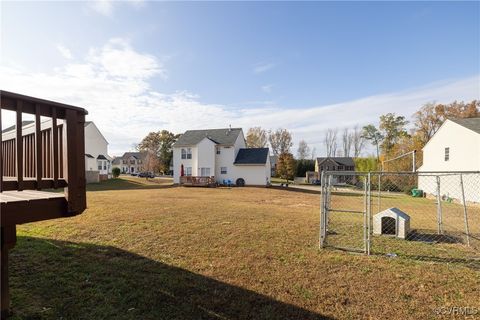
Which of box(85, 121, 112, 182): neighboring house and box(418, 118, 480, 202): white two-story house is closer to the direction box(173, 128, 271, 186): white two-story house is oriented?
the neighboring house

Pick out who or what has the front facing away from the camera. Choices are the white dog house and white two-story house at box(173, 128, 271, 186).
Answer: the white two-story house

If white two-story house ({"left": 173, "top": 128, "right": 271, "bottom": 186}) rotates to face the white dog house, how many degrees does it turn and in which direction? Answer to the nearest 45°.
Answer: approximately 180°

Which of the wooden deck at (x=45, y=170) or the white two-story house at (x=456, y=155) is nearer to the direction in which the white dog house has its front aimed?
the wooden deck

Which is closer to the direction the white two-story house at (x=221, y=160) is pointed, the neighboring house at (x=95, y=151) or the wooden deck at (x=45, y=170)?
the neighboring house

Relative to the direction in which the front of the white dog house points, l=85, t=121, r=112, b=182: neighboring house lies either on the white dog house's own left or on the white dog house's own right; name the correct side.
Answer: on the white dog house's own right

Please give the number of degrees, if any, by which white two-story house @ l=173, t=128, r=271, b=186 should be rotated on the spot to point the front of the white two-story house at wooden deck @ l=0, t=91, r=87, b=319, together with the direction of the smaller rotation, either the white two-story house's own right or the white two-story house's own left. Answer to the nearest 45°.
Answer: approximately 180°

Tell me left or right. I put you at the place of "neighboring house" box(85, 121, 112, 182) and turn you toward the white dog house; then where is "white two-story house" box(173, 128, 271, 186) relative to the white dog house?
left

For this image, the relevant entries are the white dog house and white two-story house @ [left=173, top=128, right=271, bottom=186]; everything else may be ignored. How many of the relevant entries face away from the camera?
1

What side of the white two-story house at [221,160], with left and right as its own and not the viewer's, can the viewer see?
back

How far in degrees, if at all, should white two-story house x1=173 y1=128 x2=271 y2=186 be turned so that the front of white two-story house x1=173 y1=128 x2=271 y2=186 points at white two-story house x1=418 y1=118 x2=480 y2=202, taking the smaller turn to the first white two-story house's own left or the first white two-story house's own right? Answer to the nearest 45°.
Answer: approximately 135° to the first white two-story house's own right
